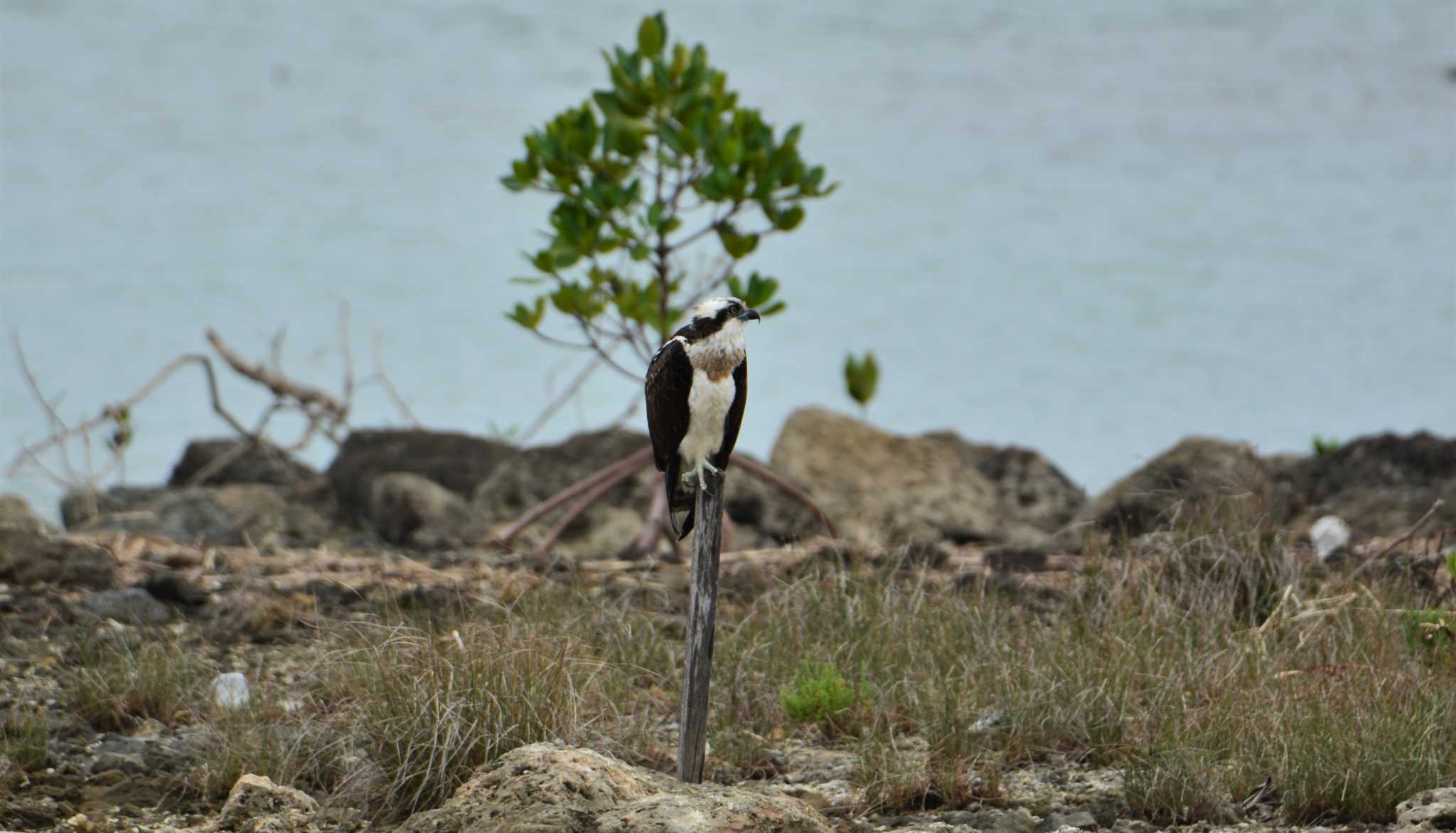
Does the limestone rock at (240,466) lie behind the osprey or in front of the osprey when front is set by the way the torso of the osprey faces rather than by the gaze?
behind

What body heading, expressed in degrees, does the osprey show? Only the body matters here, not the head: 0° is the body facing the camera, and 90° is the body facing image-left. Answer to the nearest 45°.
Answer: approximately 315°

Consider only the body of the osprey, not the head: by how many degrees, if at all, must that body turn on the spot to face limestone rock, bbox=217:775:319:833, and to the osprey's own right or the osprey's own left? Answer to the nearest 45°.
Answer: approximately 135° to the osprey's own right

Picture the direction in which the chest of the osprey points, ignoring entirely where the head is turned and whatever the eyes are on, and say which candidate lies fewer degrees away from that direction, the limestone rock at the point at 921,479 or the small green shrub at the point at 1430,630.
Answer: the small green shrub

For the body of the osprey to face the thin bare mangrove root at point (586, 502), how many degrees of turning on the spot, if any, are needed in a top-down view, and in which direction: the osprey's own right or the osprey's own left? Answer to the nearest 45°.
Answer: approximately 135° to the osprey's own left

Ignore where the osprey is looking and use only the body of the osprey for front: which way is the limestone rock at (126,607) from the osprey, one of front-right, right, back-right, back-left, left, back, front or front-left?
back

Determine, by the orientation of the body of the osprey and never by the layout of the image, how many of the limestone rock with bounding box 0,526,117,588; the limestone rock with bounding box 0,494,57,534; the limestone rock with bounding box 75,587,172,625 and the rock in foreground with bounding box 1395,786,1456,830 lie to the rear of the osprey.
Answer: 3

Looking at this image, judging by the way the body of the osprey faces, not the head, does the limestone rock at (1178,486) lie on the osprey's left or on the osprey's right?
on the osprey's left

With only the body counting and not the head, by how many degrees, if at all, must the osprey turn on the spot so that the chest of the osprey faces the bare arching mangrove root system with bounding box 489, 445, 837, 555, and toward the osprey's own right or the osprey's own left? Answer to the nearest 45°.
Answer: approximately 135° to the osprey's own left

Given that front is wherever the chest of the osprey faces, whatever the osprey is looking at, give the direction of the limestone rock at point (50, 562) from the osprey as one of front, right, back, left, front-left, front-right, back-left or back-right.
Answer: back

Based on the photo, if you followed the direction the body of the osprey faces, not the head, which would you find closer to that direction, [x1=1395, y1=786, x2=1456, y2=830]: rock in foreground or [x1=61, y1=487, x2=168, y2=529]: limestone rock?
the rock in foreground

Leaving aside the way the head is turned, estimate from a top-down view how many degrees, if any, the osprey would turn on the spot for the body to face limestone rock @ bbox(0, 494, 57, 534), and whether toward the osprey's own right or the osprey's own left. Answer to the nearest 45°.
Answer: approximately 180°

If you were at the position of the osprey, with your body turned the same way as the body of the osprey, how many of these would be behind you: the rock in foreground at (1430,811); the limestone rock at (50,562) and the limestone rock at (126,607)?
2

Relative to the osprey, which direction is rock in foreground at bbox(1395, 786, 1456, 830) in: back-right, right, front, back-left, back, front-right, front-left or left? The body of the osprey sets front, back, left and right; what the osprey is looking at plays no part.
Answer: front-left

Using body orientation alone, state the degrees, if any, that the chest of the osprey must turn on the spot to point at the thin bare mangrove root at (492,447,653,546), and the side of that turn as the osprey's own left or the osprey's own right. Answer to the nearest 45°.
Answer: approximately 135° to the osprey's own left
